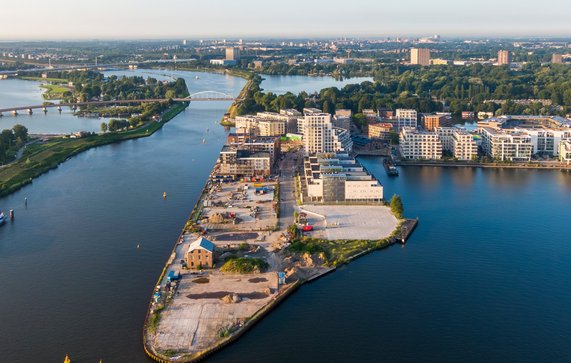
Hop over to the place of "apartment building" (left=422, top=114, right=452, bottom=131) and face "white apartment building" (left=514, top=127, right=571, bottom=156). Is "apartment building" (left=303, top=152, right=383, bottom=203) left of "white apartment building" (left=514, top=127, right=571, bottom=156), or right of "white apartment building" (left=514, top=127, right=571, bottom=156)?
right

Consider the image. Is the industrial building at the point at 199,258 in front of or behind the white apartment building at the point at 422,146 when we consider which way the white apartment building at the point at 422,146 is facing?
in front

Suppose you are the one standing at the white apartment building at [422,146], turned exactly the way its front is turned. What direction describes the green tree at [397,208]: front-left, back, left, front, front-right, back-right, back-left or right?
front

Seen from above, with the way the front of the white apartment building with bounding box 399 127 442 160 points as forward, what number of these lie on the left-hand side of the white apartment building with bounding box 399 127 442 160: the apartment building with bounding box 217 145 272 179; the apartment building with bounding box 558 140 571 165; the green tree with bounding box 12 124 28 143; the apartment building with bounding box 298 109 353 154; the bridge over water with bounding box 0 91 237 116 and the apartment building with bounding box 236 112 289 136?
1

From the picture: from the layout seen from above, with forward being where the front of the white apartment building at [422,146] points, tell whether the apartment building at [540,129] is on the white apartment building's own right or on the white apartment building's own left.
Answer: on the white apartment building's own left

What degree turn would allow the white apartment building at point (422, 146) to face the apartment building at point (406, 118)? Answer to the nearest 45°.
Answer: approximately 180°

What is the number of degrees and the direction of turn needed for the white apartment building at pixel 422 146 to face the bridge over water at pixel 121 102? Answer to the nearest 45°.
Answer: approximately 135° to its right

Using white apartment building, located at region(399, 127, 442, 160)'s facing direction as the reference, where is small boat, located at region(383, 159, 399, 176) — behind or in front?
in front

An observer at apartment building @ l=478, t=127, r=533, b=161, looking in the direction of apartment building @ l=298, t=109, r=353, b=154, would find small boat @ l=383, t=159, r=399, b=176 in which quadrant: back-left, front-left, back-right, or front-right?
front-left

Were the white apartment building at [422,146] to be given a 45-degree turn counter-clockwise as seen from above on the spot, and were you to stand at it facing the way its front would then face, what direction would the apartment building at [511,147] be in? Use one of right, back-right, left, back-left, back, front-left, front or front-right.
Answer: front-left

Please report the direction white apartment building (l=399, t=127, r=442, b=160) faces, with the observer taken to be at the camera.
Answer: facing the viewer

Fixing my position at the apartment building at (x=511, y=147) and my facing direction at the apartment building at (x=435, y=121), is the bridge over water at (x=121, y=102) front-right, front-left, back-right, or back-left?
front-left

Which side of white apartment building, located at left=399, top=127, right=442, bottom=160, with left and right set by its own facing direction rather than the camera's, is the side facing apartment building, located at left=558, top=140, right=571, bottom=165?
left

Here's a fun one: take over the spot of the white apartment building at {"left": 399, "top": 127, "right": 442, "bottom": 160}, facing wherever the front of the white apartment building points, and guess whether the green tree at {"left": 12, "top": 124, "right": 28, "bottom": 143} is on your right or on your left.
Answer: on your right
